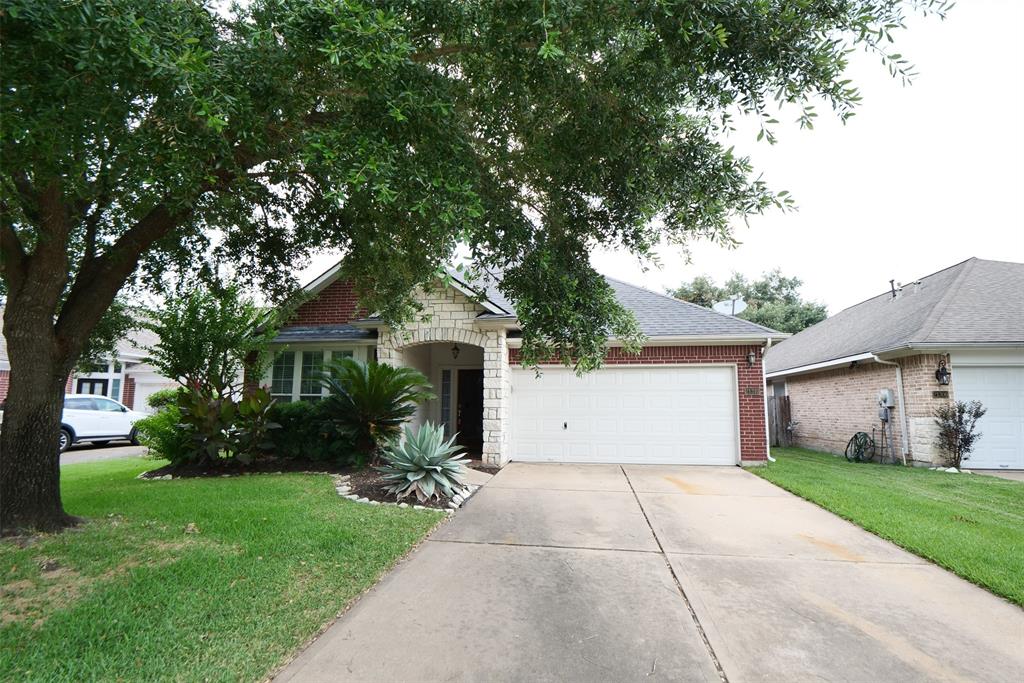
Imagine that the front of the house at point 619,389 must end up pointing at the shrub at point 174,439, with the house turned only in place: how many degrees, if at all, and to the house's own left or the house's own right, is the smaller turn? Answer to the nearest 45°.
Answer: approximately 90° to the house's own right

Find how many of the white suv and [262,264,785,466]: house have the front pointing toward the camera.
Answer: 1

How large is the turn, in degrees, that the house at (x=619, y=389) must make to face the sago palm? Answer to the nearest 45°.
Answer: approximately 45° to its right

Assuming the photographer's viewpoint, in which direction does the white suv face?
facing to the right of the viewer

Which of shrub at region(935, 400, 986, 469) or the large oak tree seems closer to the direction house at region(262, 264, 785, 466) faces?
the large oak tree

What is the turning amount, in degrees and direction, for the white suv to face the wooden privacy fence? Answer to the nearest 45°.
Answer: approximately 45° to its right

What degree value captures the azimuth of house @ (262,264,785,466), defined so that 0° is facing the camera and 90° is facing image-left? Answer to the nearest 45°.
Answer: approximately 0°

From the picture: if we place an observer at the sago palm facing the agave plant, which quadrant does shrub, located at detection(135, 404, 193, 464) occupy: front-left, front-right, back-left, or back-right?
back-right

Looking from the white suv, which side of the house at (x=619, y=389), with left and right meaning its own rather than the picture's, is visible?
right

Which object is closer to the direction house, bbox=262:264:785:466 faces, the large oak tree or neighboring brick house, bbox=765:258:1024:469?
the large oak tree

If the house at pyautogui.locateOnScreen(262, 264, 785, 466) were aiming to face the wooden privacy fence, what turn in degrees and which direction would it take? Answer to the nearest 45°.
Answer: approximately 135° to its left

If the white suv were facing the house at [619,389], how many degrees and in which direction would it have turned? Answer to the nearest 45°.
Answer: approximately 45° to its right

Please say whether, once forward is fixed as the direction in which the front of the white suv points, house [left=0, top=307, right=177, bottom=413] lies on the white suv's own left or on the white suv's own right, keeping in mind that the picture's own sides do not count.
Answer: on the white suv's own left
